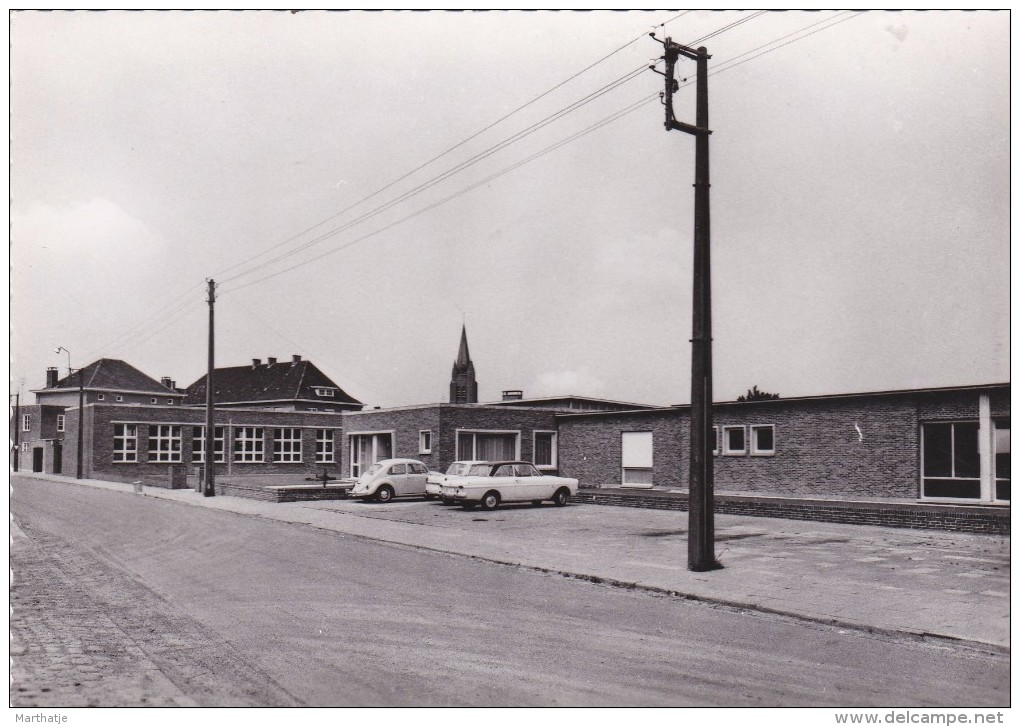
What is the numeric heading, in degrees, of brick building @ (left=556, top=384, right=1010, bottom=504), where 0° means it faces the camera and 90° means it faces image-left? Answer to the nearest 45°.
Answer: approximately 45°

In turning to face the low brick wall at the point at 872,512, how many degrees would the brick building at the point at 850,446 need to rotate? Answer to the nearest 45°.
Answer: approximately 45° to its left
